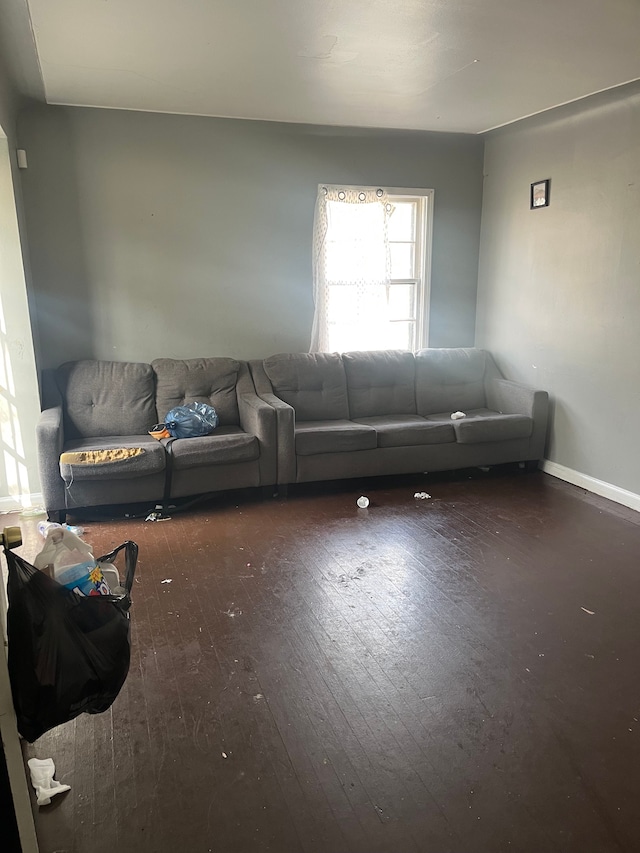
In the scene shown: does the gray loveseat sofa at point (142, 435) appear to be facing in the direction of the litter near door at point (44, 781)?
yes

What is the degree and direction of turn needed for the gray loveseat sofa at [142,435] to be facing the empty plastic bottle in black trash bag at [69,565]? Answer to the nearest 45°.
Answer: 0° — it already faces it

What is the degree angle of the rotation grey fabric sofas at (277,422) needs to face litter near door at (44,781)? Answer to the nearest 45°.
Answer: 0° — it already faces it

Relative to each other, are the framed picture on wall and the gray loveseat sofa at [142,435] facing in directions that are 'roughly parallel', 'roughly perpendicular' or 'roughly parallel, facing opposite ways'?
roughly perpendicular

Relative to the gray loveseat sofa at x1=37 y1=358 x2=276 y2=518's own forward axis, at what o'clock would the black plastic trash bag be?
The black plastic trash bag is roughly at 12 o'clock from the gray loveseat sofa.

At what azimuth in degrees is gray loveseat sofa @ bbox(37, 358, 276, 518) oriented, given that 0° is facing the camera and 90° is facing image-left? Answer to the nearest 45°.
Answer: approximately 0°

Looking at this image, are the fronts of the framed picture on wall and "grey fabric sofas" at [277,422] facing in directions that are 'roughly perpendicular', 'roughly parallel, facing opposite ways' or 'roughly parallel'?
roughly perpendicular

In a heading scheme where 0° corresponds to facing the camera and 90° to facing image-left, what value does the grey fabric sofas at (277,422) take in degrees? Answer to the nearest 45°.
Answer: approximately 0°

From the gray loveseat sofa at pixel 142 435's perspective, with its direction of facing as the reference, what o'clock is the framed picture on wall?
The framed picture on wall is roughly at 9 o'clock from the gray loveseat sofa.
